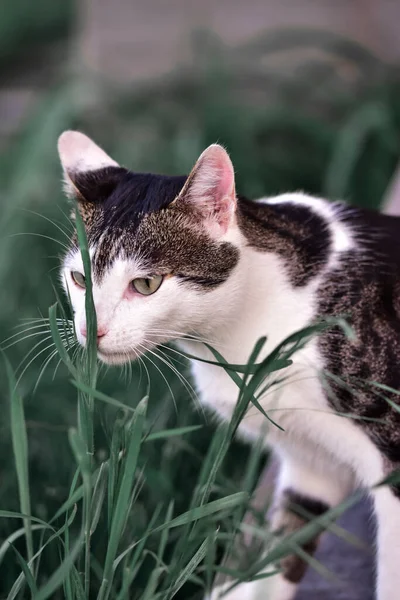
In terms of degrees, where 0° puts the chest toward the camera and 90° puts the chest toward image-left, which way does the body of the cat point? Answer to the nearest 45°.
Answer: approximately 45°
